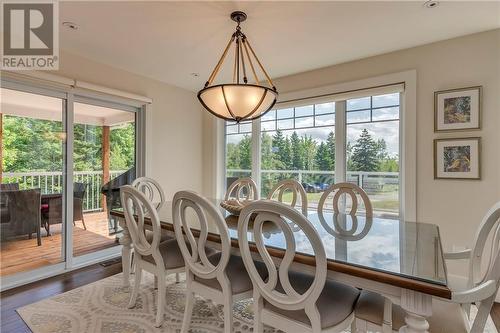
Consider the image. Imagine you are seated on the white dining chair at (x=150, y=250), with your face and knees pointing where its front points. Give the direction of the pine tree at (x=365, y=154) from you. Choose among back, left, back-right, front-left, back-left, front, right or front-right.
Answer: front-right

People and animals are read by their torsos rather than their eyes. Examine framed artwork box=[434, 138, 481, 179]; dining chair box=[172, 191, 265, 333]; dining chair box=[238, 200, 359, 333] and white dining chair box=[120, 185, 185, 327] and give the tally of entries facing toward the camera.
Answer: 1

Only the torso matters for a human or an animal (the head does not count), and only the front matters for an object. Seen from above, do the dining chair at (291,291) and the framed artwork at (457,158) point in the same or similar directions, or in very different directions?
very different directions

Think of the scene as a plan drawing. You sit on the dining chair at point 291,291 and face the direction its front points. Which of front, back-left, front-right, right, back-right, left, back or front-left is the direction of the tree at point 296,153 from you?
front-left

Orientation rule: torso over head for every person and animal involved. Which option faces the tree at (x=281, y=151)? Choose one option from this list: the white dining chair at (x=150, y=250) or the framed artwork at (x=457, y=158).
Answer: the white dining chair

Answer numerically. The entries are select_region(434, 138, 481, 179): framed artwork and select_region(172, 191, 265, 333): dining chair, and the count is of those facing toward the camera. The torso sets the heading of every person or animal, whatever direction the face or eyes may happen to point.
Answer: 1

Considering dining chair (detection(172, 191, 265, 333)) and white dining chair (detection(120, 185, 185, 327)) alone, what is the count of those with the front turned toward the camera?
0

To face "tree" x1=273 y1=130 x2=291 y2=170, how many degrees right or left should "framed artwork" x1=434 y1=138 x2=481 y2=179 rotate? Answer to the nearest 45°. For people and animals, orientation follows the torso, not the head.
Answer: approximately 90° to its right

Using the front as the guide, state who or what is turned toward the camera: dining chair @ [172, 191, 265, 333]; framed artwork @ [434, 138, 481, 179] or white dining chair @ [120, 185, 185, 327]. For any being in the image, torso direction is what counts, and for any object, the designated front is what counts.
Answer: the framed artwork

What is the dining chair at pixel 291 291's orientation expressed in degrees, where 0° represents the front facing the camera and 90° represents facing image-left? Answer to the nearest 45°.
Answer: approximately 225°

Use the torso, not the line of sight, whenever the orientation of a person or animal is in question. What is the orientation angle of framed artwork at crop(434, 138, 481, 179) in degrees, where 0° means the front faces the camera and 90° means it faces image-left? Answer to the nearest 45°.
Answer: approximately 0°

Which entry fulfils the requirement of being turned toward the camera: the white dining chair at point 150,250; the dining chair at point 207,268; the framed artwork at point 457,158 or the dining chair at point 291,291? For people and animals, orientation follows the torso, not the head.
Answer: the framed artwork

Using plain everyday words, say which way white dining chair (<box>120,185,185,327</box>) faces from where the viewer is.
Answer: facing away from the viewer and to the right of the viewer

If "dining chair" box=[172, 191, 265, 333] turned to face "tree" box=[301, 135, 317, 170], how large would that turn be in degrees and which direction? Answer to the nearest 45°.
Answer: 0° — it already faces it

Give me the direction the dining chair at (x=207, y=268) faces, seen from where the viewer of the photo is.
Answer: facing away from the viewer and to the right of the viewer

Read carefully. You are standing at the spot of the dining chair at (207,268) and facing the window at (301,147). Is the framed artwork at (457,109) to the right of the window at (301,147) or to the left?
right
